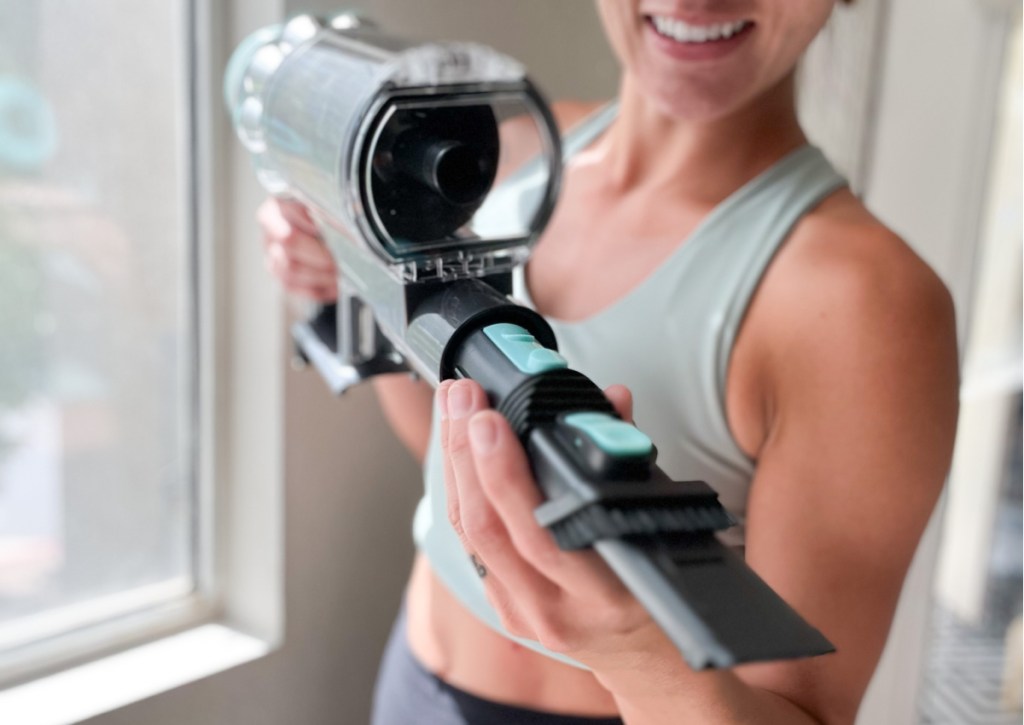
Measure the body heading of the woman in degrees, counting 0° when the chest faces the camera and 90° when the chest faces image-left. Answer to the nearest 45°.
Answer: approximately 45°
